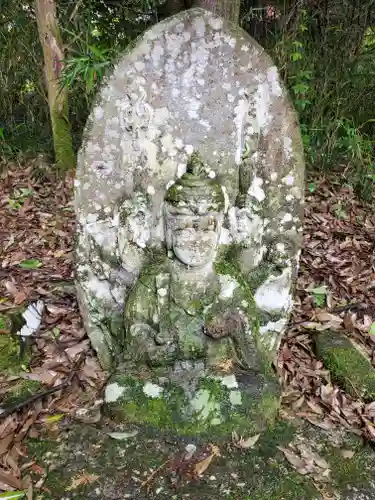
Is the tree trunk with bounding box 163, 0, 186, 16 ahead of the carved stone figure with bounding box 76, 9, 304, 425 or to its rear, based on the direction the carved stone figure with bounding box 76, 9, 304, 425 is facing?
to the rear

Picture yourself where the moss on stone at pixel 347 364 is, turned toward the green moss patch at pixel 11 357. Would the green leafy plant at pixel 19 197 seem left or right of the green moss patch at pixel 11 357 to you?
right

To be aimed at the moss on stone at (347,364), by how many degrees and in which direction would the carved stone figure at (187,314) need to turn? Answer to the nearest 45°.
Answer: approximately 90° to its left

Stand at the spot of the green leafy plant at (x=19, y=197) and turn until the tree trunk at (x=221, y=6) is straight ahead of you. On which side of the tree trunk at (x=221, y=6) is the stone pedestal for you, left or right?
right

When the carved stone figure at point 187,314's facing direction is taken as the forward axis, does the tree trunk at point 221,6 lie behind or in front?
behind

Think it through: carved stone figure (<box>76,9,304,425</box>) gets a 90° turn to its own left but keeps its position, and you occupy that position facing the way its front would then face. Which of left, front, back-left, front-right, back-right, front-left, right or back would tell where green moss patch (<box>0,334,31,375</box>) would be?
back

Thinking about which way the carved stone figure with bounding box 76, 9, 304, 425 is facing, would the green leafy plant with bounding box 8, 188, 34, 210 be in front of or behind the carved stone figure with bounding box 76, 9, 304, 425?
behind

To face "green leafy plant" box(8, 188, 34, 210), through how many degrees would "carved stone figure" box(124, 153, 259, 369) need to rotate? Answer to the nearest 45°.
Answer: approximately 135° to its right

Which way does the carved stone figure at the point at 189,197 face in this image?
toward the camera

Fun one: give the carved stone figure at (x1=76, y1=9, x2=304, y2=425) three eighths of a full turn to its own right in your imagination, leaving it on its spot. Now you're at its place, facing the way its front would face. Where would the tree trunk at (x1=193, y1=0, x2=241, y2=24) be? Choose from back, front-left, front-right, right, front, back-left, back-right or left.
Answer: front-right

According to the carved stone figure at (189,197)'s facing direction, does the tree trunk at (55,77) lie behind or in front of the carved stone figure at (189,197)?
behind

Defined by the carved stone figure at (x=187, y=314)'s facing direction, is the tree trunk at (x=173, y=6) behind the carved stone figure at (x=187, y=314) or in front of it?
behind
